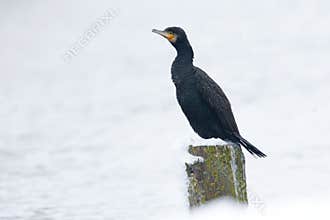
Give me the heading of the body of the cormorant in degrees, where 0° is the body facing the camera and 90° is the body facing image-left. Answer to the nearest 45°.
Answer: approximately 90°
